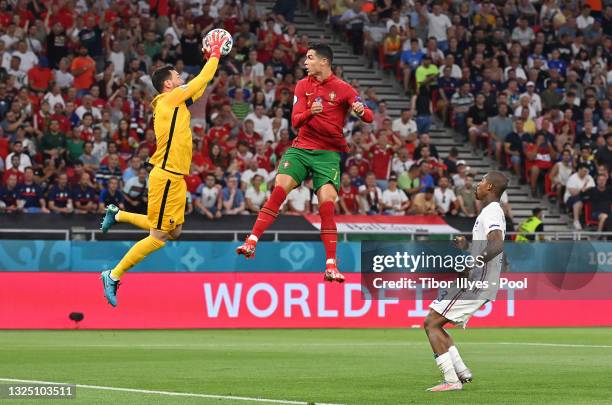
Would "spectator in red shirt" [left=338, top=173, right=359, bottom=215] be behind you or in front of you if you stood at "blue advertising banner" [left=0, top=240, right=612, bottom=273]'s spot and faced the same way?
behind

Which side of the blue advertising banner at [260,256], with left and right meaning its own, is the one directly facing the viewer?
front

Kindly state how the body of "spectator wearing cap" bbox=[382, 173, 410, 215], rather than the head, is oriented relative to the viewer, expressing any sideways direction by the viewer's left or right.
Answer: facing the viewer

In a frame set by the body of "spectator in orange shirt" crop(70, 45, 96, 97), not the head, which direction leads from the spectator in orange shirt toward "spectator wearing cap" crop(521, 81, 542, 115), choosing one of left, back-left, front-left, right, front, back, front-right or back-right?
left

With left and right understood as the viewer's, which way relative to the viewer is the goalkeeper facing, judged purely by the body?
facing to the right of the viewer

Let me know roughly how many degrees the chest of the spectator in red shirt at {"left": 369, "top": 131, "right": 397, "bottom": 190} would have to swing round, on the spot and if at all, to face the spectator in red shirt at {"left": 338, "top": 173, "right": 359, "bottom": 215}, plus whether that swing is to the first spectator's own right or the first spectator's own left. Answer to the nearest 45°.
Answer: approximately 45° to the first spectator's own right

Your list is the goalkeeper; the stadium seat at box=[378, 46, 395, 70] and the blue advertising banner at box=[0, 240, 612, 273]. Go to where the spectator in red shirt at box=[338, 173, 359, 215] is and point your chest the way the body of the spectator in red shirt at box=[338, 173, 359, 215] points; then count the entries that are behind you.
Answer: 1

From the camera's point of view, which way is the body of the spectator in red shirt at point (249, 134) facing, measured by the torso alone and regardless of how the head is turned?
toward the camera

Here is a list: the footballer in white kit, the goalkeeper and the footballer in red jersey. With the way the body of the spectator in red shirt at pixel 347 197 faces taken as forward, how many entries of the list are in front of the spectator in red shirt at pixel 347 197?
3

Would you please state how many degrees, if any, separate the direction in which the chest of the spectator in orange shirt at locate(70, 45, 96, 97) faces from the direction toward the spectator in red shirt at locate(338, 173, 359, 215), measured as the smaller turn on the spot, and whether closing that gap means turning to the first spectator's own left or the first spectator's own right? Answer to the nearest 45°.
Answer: approximately 45° to the first spectator's own left

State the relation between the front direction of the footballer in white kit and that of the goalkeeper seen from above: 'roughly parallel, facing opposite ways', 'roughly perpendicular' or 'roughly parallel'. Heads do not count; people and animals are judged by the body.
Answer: roughly parallel, facing opposite ways

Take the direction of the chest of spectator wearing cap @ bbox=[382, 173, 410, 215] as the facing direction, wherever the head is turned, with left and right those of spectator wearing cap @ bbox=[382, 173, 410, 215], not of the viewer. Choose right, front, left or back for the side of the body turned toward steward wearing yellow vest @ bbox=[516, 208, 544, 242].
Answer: left

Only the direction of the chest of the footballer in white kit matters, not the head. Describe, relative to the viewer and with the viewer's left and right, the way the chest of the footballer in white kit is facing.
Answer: facing to the left of the viewer

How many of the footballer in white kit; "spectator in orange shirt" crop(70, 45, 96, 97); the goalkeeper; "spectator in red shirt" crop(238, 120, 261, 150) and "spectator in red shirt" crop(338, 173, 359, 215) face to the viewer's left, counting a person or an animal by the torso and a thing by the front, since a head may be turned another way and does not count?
1
